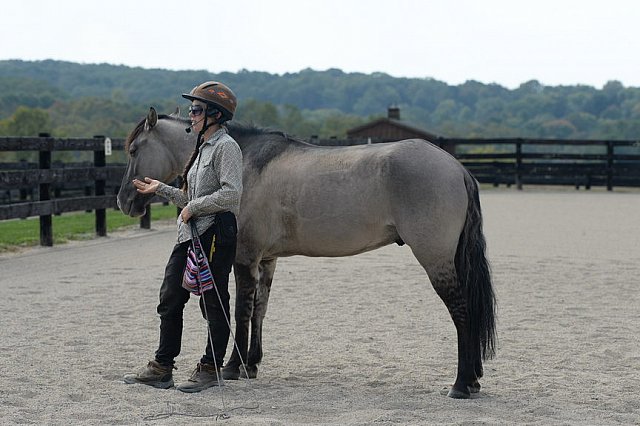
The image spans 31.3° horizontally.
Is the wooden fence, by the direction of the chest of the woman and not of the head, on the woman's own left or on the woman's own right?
on the woman's own right

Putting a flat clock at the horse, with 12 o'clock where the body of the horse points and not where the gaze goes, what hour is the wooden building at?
The wooden building is roughly at 3 o'clock from the horse.

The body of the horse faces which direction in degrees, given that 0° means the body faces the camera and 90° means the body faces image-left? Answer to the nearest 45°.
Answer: approximately 90°

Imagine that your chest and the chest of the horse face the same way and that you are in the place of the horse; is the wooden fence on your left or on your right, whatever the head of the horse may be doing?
on your right

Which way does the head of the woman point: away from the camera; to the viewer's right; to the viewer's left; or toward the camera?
to the viewer's left

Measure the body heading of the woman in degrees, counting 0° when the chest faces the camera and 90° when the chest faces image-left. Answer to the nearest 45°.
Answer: approximately 90°

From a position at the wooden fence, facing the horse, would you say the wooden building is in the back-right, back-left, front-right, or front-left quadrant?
back-left
